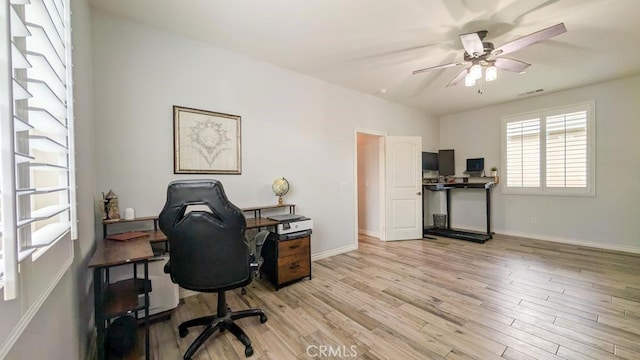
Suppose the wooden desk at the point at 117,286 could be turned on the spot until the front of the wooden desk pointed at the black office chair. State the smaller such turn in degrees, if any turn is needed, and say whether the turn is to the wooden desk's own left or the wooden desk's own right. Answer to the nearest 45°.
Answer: approximately 45° to the wooden desk's own left

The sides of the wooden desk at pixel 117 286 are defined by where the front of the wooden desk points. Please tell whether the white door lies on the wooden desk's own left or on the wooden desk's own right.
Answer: on the wooden desk's own left

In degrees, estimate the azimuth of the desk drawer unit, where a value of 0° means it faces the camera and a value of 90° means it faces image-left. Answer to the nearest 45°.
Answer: approximately 315°

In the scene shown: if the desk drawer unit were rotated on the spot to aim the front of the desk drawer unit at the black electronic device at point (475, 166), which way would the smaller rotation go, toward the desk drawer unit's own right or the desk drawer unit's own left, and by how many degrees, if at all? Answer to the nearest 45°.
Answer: approximately 90° to the desk drawer unit's own left

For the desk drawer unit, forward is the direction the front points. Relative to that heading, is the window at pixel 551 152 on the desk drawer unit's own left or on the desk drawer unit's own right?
on the desk drawer unit's own left

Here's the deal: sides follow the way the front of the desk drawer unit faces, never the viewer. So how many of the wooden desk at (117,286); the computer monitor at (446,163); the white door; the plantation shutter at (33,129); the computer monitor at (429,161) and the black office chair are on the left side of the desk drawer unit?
3

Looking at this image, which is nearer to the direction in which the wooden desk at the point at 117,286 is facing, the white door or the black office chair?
the black office chair
